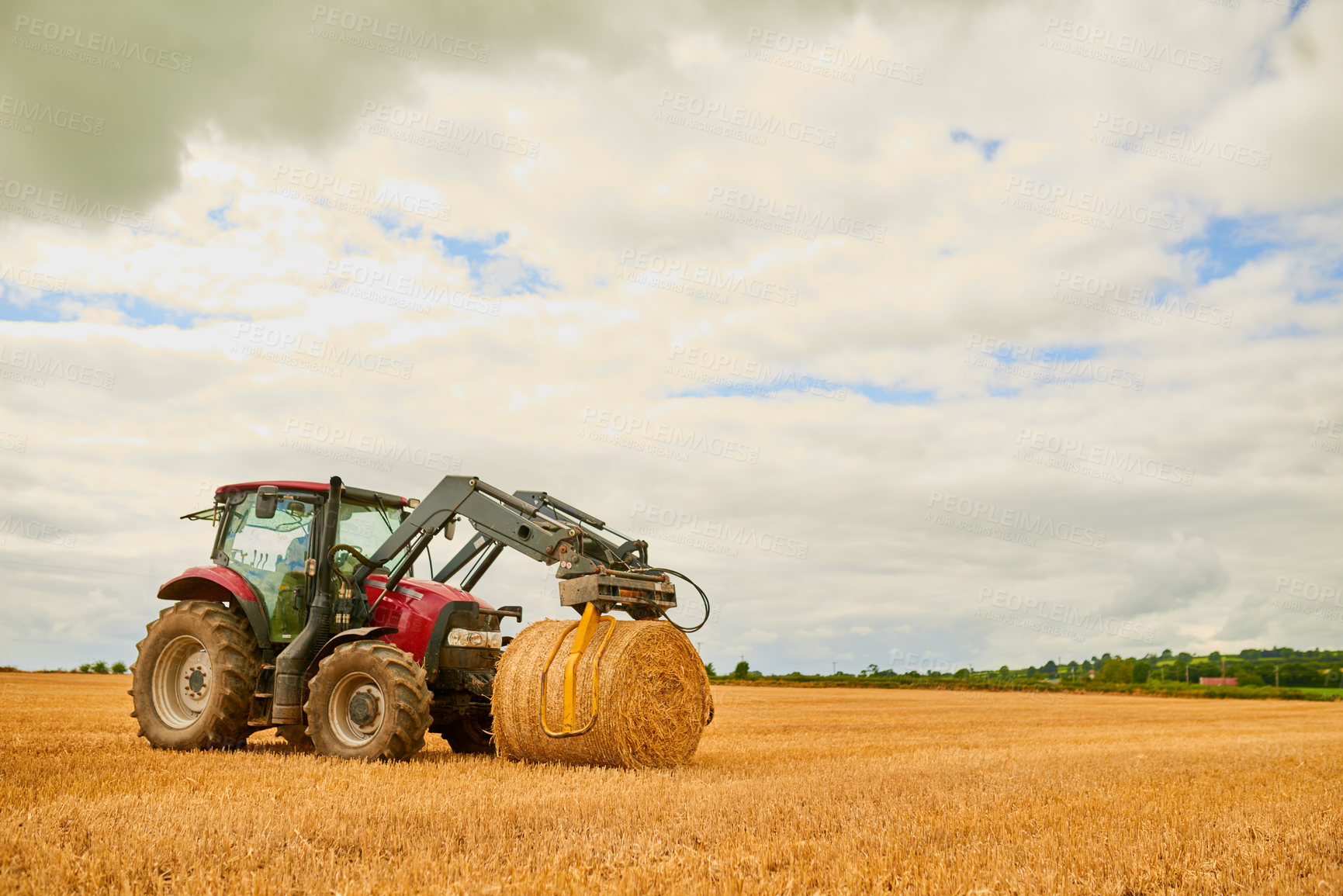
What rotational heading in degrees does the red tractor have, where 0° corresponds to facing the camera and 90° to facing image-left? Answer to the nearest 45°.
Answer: approximately 315°
